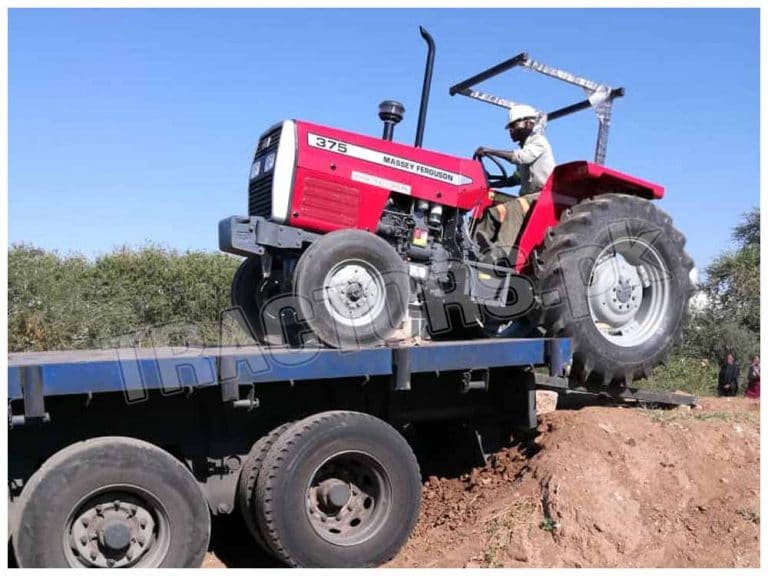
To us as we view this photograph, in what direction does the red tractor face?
facing the viewer and to the left of the viewer

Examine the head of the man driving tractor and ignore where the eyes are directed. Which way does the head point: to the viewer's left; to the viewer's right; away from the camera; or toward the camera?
to the viewer's left

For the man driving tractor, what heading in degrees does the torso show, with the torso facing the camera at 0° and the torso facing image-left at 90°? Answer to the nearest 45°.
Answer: approximately 90°

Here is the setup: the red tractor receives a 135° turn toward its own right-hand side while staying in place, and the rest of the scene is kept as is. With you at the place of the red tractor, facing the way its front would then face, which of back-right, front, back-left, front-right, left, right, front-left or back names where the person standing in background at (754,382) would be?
front-right

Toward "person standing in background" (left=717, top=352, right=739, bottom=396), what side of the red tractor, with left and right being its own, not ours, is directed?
back
